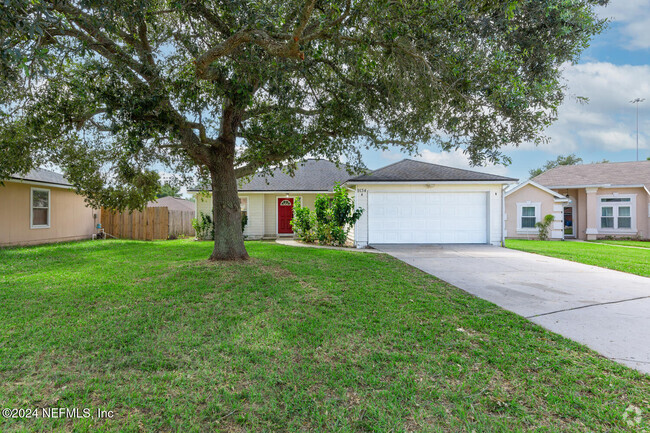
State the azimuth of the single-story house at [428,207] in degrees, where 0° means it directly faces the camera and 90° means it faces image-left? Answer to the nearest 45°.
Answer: approximately 0°

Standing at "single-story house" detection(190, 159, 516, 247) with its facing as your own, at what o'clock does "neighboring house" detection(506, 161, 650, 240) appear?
The neighboring house is roughly at 8 o'clock from the single-story house.

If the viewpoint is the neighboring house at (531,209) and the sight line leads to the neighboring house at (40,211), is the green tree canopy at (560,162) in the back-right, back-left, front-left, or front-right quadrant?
back-right

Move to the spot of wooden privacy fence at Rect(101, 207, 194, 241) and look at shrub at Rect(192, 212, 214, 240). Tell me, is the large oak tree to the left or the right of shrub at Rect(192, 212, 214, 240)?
right

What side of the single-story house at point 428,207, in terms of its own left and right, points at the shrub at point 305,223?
right

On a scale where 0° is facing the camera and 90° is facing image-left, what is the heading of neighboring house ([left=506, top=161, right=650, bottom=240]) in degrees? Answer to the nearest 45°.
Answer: approximately 0°

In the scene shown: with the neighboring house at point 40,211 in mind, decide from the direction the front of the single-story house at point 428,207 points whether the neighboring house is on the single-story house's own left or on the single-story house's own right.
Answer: on the single-story house's own right

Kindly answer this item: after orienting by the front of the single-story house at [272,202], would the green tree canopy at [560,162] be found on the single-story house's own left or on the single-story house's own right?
on the single-story house's own left

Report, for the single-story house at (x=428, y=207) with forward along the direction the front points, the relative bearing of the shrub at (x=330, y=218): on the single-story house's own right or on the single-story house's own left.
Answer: on the single-story house's own right
